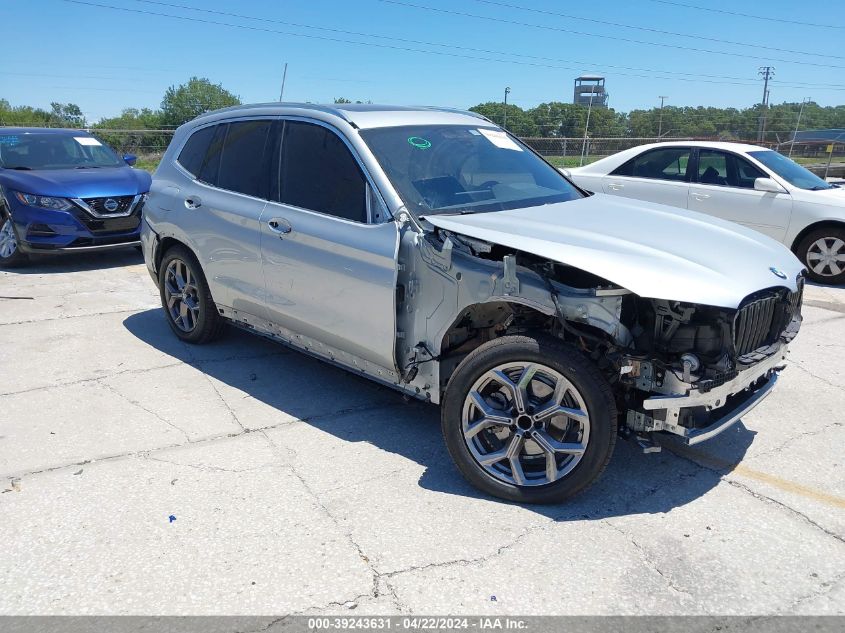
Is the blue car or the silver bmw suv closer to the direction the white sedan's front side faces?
the silver bmw suv

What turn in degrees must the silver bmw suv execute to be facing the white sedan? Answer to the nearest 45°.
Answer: approximately 90° to its left

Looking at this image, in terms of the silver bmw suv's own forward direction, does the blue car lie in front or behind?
behind

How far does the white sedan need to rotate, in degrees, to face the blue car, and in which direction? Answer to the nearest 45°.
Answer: approximately 135° to its right

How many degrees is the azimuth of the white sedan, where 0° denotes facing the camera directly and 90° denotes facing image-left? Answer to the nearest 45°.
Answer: approximately 315°

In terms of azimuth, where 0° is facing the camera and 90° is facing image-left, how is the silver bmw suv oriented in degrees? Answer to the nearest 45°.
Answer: approximately 315°
